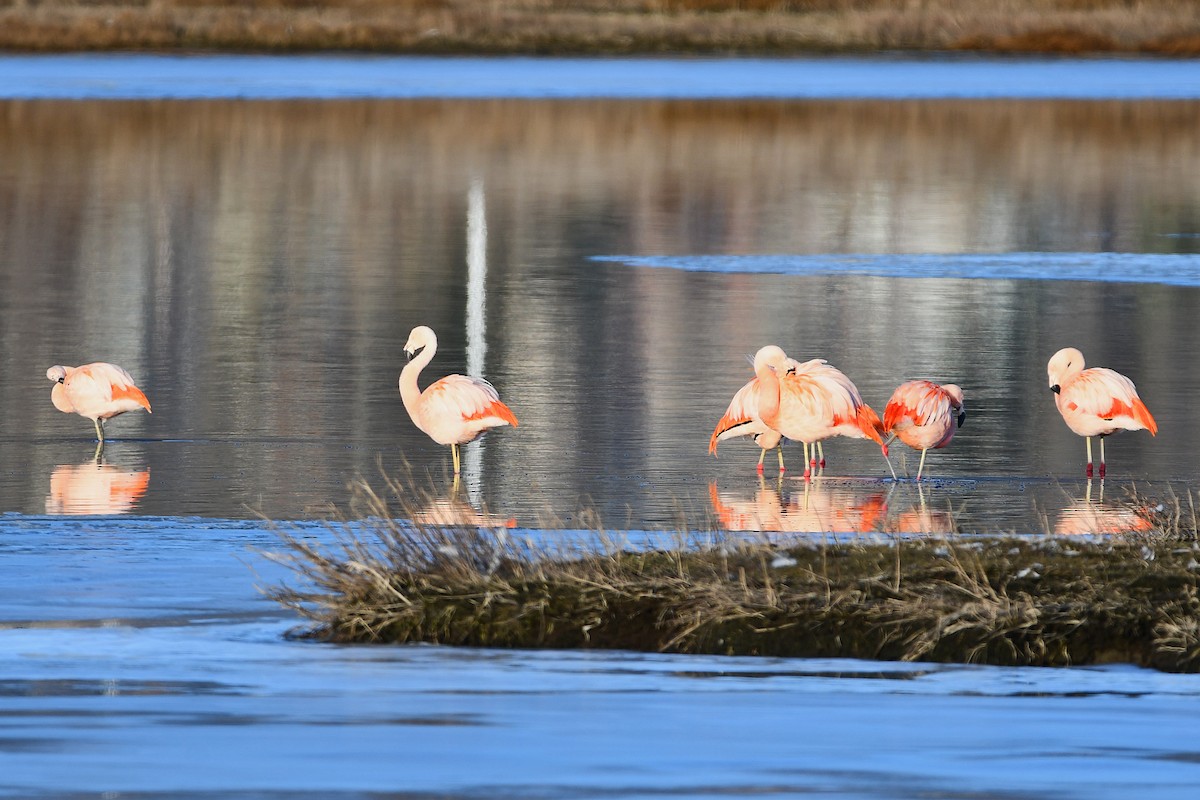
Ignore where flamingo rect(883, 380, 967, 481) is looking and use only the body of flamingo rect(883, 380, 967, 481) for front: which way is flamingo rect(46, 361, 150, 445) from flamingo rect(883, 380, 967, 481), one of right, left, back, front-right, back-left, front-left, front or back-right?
back

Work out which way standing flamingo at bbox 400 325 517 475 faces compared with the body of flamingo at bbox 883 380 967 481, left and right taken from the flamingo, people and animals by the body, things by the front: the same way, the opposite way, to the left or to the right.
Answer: the opposite way

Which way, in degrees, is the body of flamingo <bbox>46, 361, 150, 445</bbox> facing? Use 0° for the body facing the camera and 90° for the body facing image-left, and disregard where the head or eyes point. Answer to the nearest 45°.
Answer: approximately 90°

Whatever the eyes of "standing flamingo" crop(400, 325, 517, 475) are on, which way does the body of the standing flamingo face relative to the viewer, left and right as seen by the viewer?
facing to the left of the viewer

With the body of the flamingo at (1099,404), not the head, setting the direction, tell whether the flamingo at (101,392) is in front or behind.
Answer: in front

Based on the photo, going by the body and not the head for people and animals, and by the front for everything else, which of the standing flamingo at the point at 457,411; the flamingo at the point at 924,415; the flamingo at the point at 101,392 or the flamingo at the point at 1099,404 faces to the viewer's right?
the flamingo at the point at 924,415

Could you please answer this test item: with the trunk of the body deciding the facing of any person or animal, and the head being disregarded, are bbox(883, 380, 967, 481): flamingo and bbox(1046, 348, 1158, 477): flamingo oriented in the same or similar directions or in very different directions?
very different directions

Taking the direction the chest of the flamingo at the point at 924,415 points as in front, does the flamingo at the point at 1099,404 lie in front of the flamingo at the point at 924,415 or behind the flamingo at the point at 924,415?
in front

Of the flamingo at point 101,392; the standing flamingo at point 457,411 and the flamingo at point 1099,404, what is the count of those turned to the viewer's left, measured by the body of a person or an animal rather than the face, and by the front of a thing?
3

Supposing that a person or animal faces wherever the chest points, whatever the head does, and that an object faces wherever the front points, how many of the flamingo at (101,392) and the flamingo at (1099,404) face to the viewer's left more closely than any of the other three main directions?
2

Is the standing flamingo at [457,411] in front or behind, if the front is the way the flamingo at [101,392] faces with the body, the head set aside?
behind

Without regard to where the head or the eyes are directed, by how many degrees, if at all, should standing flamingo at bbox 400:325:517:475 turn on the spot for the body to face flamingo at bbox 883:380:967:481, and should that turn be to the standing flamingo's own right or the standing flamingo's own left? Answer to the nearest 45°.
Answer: approximately 180°

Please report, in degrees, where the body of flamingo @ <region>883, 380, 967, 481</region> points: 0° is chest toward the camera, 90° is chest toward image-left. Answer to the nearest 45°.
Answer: approximately 270°

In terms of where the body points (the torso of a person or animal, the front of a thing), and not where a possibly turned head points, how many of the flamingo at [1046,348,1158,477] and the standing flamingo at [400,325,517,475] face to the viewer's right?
0

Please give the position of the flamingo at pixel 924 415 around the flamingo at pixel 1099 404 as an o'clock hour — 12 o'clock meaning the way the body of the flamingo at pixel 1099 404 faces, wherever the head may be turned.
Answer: the flamingo at pixel 924 415 is roughly at 11 o'clock from the flamingo at pixel 1099 404.

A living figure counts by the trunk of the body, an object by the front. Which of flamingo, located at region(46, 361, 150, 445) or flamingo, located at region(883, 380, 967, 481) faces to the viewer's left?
flamingo, located at region(46, 361, 150, 445)
